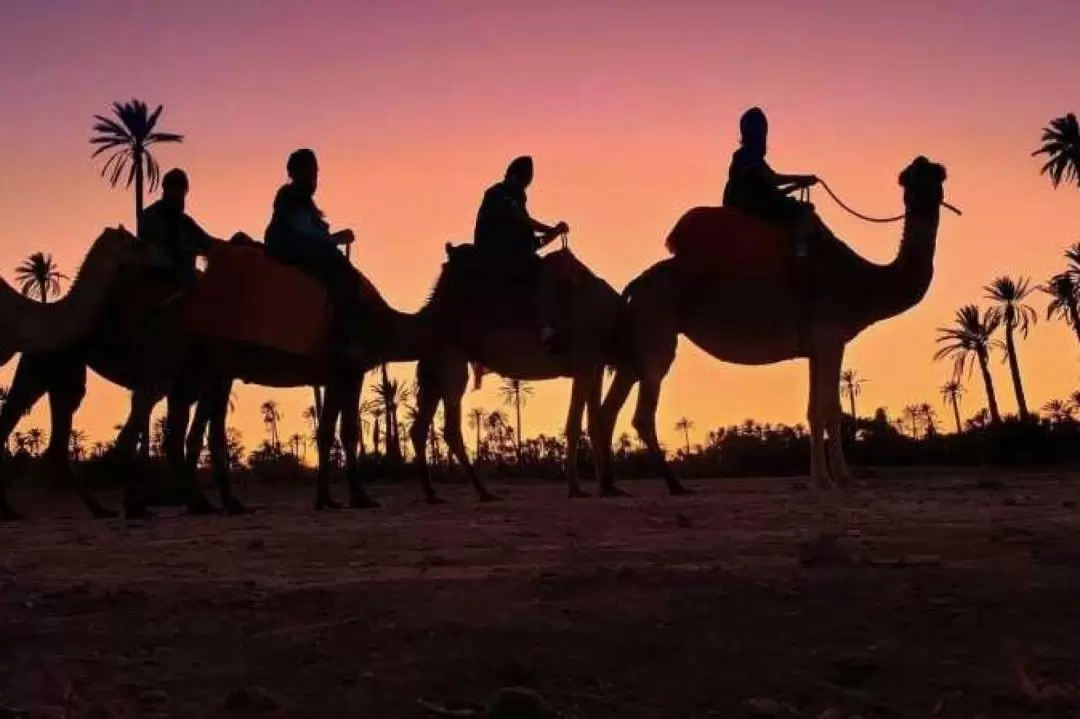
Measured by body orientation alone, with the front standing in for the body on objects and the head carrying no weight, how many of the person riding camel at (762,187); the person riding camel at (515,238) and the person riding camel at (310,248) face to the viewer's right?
3

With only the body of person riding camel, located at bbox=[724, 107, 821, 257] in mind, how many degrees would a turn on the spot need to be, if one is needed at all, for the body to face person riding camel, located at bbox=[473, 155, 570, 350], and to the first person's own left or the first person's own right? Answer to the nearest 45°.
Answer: approximately 180°

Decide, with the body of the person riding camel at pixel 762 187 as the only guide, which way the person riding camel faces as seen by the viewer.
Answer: to the viewer's right

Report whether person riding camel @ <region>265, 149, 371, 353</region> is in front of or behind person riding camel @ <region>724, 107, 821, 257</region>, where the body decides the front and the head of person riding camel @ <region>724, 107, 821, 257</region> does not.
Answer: behind

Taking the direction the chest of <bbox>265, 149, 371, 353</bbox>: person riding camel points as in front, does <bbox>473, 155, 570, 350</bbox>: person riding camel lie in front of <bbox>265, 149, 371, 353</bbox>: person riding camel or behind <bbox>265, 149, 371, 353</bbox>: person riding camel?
in front

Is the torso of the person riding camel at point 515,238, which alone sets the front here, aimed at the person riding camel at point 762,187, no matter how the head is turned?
yes

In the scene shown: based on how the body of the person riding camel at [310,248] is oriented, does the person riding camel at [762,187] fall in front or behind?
in front

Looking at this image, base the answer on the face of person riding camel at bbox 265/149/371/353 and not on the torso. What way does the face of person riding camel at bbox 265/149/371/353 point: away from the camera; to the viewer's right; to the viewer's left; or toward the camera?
to the viewer's right

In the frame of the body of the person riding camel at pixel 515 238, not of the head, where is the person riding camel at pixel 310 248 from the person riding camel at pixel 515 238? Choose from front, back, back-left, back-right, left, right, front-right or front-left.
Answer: back

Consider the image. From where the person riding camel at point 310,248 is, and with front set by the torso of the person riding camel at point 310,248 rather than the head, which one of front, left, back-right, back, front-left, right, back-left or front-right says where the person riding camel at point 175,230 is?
back

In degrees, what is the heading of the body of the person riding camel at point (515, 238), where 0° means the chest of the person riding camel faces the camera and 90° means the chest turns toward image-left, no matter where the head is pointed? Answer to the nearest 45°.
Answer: approximately 270°

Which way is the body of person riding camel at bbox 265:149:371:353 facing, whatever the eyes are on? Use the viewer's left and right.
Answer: facing to the right of the viewer
